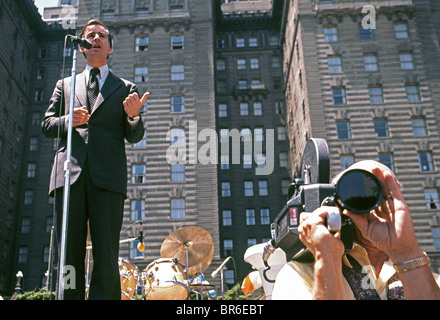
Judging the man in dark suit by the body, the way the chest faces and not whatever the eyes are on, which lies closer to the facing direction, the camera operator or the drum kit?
the camera operator

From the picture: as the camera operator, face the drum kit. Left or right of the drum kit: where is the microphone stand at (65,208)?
left

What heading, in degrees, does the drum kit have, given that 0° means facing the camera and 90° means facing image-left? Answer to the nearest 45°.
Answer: approximately 0°

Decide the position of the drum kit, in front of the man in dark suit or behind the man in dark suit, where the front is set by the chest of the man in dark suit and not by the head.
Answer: behind

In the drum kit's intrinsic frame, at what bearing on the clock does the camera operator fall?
The camera operator is roughly at 12 o'clock from the drum kit.

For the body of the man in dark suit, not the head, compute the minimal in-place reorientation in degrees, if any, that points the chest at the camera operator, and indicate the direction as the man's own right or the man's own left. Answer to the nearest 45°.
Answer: approximately 45° to the man's own left
